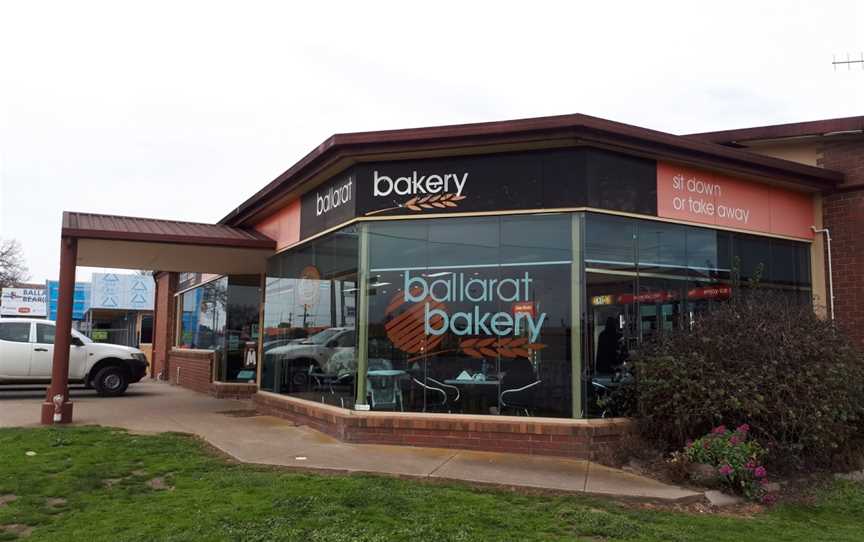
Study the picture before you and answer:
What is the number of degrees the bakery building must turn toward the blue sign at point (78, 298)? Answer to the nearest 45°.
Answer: approximately 135° to its right

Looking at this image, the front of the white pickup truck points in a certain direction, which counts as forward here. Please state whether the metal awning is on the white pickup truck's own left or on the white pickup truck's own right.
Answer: on the white pickup truck's own right

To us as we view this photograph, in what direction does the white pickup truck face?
facing to the right of the viewer

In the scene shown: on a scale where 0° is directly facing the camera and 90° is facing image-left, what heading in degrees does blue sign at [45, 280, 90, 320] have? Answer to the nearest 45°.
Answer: approximately 0°

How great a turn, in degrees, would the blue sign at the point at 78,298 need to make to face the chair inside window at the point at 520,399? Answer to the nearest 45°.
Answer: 0° — it already faces it

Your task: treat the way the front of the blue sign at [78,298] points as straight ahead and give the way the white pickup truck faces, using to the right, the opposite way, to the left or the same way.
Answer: to the left

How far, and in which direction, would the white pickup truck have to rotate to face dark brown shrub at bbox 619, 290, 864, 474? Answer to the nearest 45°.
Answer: approximately 45° to its right

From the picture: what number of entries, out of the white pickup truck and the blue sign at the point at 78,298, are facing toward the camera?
1

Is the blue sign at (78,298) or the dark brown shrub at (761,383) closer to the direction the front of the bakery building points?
the dark brown shrub

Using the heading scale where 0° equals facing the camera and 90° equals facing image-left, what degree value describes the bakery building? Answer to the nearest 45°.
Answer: approximately 0°

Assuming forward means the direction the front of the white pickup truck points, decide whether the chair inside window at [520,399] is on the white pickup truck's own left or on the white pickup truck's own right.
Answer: on the white pickup truck's own right
